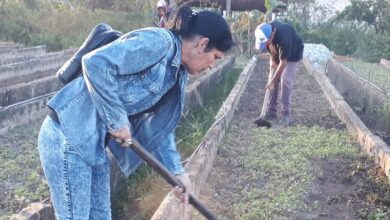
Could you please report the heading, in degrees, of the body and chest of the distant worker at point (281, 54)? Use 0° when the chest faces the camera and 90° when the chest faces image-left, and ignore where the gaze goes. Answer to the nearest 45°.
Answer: approximately 45°

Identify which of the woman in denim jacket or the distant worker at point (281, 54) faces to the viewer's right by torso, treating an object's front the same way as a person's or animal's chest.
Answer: the woman in denim jacket

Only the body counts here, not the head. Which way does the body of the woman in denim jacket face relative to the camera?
to the viewer's right

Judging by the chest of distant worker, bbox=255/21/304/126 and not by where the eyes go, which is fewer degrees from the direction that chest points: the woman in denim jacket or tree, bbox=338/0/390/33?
the woman in denim jacket

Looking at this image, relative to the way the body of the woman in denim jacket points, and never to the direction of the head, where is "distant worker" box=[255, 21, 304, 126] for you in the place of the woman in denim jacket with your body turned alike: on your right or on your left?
on your left

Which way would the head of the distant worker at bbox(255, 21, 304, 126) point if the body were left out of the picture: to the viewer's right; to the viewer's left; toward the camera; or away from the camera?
to the viewer's left

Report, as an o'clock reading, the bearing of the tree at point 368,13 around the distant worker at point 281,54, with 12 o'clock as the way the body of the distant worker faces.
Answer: The tree is roughly at 5 o'clock from the distant worker.

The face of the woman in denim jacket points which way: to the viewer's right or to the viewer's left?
to the viewer's right

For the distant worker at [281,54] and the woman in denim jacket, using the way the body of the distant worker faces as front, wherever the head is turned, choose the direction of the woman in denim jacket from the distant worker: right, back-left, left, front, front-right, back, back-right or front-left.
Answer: front-left

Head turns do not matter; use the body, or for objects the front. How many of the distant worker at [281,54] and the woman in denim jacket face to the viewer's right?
1
